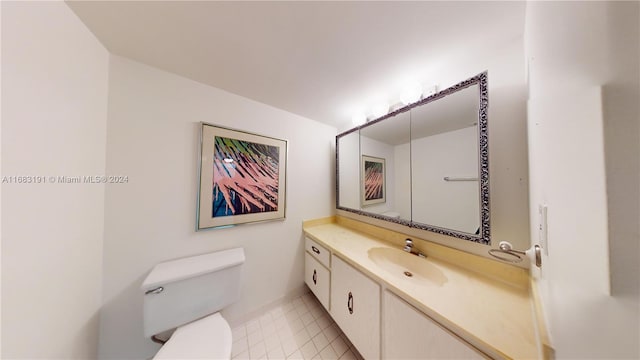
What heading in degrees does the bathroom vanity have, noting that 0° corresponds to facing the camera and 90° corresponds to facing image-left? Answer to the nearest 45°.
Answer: approximately 45°

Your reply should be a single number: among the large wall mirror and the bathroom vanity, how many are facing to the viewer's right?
0

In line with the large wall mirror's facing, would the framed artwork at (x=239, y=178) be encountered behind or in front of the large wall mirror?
in front

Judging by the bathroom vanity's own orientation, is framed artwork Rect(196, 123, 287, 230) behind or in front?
in front

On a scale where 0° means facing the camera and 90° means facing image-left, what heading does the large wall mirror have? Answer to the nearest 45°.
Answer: approximately 45°
